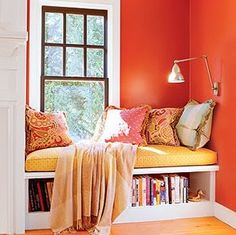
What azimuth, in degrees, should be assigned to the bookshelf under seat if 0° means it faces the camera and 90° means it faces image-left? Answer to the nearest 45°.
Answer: approximately 0°

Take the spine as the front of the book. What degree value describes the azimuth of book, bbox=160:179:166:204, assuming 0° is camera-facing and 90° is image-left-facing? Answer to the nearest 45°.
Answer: approximately 0°
